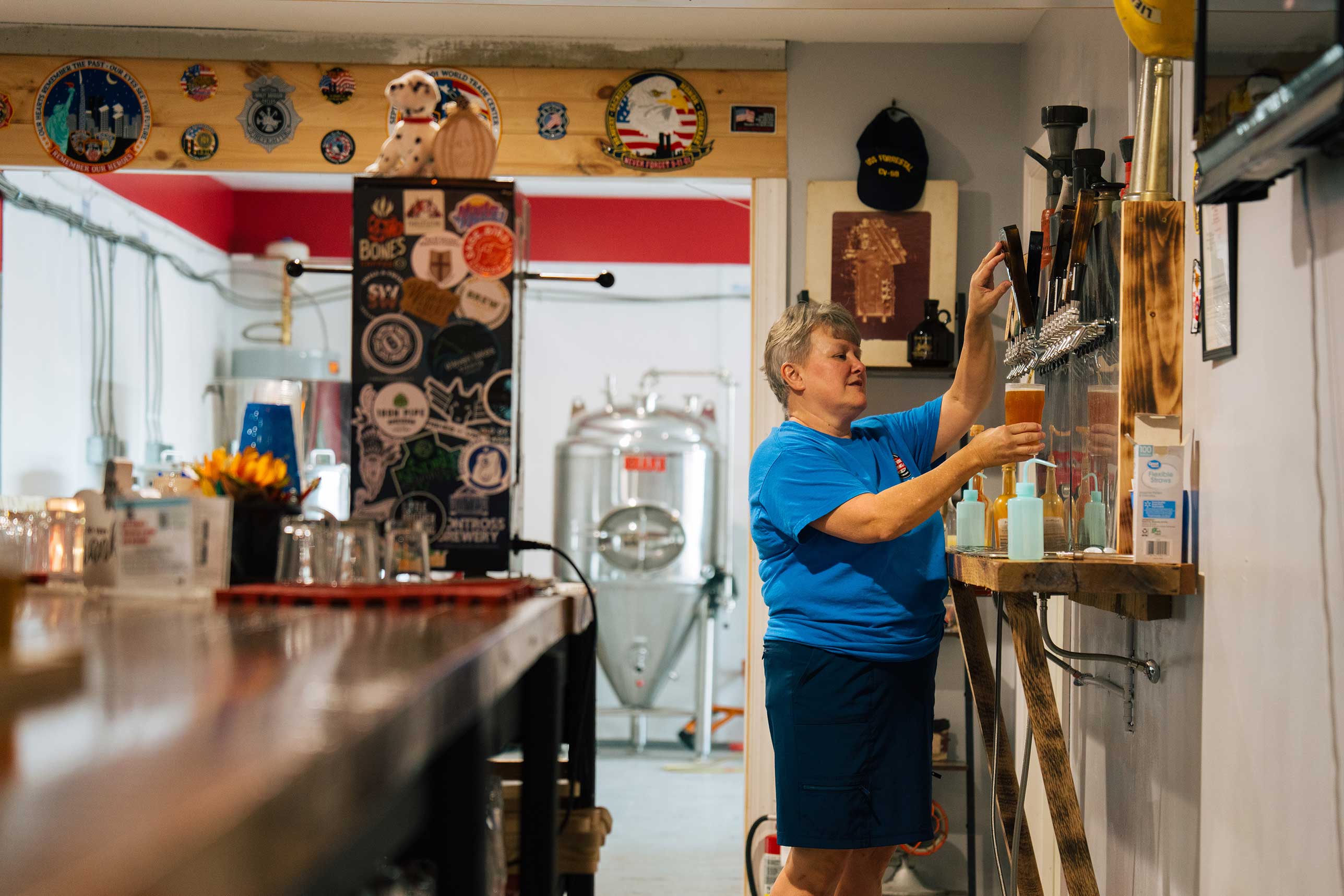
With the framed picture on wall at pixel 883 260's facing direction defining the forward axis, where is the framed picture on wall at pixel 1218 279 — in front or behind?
in front

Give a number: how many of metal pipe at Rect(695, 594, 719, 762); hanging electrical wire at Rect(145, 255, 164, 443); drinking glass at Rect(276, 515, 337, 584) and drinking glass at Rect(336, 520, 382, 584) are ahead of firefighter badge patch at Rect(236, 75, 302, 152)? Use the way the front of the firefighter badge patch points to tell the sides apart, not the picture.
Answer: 2

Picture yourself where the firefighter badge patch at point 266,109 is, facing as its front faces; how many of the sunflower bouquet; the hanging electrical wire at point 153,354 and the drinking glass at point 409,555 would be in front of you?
2

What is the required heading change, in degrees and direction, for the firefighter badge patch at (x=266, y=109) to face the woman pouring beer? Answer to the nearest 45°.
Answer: approximately 45° to its left

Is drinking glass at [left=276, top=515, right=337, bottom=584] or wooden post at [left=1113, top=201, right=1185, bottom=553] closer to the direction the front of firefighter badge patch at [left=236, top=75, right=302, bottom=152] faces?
the drinking glass

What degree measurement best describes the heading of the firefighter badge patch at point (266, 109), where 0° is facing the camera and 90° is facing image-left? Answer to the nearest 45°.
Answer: approximately 0°

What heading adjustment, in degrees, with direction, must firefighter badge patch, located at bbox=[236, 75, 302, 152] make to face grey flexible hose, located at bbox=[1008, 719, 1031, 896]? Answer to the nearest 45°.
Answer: approximately 45° to its left

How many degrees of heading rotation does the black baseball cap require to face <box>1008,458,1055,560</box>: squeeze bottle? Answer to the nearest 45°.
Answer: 0° — it already faces it

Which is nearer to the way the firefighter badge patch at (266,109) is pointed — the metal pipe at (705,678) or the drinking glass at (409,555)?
the drinking glass

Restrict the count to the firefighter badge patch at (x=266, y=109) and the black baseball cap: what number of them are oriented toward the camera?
2
